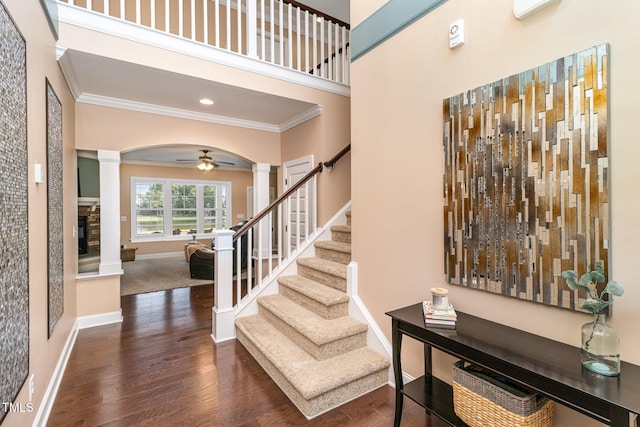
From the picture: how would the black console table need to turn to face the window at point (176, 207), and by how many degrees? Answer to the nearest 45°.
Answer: approximately 90° to its right

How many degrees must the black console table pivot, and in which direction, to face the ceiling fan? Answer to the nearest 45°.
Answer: approximately 90° to its right

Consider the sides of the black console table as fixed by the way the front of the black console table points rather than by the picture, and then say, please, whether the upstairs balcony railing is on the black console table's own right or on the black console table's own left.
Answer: on the black console table's own right

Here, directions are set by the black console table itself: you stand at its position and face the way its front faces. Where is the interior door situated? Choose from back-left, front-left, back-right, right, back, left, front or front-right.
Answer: right

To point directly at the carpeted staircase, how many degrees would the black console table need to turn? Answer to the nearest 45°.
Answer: approximately 45° to its right

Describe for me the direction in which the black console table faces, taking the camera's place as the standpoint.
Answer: facing the viewer and to the left of the viewer
